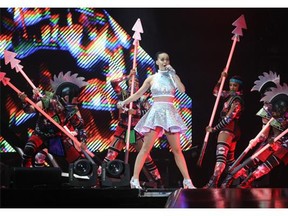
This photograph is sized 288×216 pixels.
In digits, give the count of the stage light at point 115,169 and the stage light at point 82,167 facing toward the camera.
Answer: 2

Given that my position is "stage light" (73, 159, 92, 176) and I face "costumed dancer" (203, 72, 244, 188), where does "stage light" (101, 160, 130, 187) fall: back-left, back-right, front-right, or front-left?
front-right

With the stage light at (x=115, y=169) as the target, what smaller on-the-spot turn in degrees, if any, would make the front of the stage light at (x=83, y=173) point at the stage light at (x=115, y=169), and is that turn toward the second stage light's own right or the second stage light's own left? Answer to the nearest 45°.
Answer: approximately 90° to the second stage light's own left

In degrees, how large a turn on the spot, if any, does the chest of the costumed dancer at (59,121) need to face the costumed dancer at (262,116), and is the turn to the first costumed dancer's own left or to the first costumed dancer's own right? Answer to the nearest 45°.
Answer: approximately 45° to the first costumed dancer's own left

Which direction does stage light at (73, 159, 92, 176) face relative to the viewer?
toward the camera

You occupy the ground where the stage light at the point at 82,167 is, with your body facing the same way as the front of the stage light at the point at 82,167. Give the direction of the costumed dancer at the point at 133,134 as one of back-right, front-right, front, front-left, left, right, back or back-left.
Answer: back-left

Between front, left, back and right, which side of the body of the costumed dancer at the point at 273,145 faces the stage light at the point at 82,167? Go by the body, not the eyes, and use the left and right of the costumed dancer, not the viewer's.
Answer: front

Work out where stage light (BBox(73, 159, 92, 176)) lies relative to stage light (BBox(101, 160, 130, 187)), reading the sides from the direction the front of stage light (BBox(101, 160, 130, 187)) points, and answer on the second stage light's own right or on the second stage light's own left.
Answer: on the second stage light's own right

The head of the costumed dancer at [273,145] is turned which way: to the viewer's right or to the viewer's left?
to the viewer's left

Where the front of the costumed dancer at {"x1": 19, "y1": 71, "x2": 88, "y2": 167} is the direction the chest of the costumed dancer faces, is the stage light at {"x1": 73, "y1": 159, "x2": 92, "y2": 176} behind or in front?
in front

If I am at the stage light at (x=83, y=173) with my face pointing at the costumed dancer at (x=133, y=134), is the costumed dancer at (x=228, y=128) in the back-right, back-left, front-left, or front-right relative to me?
front-right

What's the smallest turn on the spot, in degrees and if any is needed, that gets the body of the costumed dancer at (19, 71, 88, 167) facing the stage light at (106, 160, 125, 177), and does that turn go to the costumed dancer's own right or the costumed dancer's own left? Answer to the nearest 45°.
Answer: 0° — they already face it
